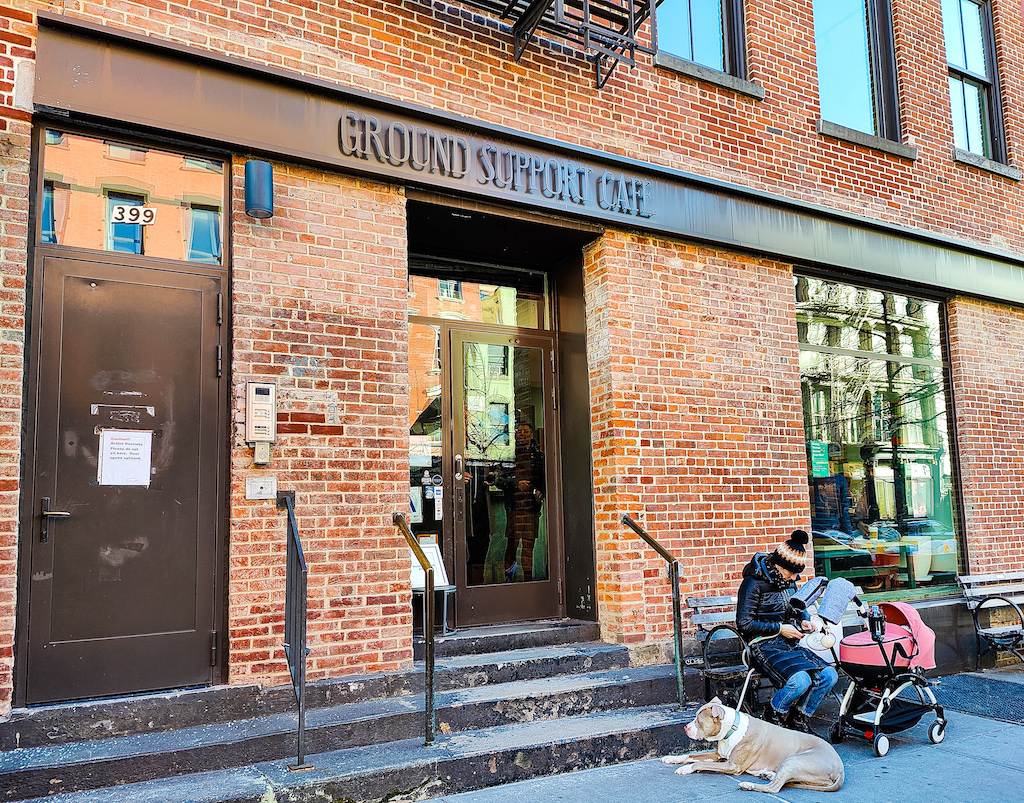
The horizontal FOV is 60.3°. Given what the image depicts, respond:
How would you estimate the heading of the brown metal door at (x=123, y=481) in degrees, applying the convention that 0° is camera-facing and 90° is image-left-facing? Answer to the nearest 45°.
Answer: approximately 0°

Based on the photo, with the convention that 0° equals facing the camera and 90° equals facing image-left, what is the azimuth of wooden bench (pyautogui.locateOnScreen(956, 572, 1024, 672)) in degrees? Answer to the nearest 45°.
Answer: approximately 315°

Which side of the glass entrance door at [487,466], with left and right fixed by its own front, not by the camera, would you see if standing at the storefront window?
left

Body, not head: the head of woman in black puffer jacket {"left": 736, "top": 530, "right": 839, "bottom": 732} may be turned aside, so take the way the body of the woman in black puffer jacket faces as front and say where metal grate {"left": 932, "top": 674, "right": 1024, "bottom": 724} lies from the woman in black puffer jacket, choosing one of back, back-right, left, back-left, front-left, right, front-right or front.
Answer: left

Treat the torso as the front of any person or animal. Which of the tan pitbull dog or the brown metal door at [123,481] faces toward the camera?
the brown metal door

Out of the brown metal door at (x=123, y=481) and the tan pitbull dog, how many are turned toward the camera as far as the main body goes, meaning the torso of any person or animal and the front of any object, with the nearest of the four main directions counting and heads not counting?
1

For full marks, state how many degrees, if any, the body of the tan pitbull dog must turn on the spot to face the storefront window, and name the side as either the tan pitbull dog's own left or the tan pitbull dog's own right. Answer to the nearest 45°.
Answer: approximately 90° to the tan pitbull dog's own right

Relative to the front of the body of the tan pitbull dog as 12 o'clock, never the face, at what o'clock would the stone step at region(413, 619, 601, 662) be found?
The stone step is roughly at 1 o'clock from the tan pitbull dog.

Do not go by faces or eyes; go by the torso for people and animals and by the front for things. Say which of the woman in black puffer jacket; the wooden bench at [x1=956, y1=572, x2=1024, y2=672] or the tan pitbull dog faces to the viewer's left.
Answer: the tan pitbull dog

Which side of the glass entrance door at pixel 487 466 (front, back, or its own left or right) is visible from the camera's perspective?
front

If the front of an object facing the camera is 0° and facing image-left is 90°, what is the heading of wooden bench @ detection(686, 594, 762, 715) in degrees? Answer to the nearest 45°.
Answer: approximately 315°

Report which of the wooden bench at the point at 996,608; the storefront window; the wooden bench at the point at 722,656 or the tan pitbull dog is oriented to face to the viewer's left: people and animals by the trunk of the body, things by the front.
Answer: the tan pitbull dog

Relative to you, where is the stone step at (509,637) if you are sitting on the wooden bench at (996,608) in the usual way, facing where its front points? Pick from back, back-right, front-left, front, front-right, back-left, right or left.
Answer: right

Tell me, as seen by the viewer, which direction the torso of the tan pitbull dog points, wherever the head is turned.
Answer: to the viewer's left
